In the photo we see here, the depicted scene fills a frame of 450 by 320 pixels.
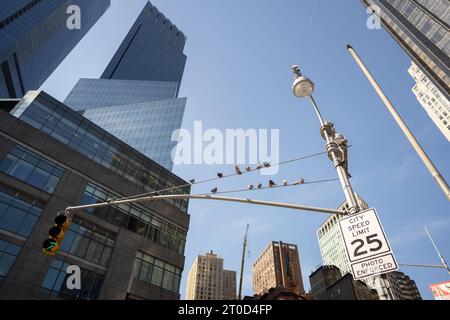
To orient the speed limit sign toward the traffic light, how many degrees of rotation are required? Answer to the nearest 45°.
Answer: approximately 90° to its right

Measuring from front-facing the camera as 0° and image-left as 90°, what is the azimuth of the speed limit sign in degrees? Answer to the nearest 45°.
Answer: approximately 0°
